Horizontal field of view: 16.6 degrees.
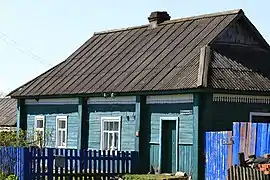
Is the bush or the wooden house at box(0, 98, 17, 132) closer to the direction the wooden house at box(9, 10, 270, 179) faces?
the bush

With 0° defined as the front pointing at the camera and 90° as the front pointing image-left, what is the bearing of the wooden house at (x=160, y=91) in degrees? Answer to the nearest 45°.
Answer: approximately 45°

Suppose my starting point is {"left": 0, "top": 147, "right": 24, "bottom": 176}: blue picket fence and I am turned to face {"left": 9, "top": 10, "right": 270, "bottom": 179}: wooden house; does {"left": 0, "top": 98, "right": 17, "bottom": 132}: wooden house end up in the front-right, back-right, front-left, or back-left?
front-left

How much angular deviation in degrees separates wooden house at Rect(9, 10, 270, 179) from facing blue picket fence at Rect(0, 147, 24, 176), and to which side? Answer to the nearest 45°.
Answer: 0° — it already faces it

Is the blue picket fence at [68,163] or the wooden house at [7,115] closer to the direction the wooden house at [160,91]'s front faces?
the blue picket fence

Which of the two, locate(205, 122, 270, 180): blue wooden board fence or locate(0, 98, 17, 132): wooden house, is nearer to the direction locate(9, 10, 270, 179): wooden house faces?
the blue wooden board fence

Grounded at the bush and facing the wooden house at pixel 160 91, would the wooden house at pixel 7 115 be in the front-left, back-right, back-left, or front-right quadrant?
front-left

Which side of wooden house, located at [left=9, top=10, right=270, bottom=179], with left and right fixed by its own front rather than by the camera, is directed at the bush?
front

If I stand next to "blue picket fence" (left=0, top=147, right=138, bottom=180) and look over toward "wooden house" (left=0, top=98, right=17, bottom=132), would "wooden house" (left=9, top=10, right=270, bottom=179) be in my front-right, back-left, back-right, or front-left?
front-right

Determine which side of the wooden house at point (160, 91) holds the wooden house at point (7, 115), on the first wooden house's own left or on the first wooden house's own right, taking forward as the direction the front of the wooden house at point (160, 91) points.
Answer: on the first wooden house's own right
